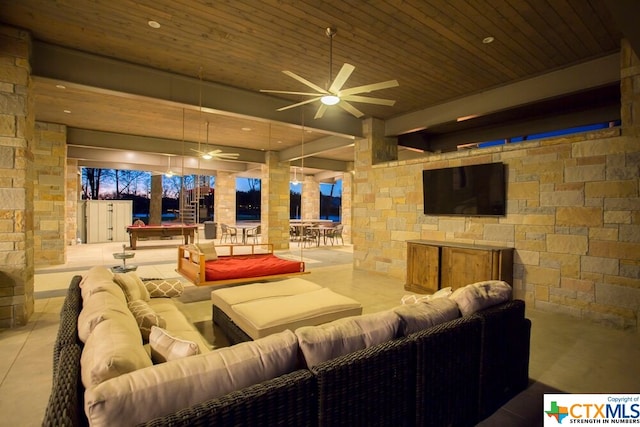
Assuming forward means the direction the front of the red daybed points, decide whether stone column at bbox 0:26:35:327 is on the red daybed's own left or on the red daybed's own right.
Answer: on the red daybed's own right

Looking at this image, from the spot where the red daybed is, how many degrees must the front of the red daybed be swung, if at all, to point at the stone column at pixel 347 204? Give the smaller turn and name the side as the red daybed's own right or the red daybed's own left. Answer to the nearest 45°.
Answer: approximately 90° to the red daybed's own left

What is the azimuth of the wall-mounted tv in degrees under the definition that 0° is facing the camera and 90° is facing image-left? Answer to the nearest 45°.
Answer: approximately 45°

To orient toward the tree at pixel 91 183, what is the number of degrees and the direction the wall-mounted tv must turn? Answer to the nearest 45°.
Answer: approximately 45° to its right

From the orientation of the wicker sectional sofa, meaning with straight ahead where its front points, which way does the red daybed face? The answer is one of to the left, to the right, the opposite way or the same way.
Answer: the opposite way

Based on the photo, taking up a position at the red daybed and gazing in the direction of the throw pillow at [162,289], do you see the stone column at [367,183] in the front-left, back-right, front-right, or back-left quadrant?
back-left

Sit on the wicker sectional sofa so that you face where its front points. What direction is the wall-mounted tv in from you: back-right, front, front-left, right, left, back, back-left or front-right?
right

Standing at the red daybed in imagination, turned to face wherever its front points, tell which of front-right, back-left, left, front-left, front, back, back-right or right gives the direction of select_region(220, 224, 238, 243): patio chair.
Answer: back-left

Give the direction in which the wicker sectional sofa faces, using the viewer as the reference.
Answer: facing away from the viewer and to the left of the viewer

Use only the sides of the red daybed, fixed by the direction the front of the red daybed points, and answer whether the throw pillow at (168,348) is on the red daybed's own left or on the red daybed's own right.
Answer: on the red daybed's own right

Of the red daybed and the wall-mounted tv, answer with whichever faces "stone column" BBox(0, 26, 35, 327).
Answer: the wall-mounted tv

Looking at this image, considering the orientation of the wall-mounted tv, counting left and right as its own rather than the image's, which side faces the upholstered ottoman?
front

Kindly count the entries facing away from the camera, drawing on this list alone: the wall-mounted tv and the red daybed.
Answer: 0

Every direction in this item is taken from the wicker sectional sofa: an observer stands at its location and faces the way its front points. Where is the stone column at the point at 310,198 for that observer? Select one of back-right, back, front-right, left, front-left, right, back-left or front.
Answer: front-right
